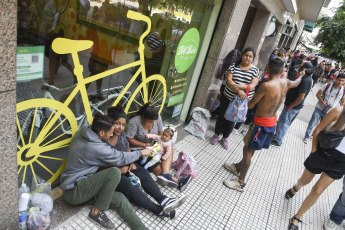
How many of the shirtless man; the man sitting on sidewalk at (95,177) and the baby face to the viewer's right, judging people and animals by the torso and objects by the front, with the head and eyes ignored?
1

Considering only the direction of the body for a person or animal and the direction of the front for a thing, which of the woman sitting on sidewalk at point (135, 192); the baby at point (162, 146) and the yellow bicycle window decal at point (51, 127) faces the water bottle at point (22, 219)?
the baby

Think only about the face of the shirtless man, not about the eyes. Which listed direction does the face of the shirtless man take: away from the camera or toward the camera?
away from the camera

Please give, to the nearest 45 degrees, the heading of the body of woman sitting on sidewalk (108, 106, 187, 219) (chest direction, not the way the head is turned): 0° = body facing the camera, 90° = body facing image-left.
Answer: approximately 315°

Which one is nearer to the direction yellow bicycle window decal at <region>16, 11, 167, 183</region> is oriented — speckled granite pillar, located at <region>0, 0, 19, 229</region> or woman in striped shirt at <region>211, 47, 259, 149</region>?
the woman in striped shirt

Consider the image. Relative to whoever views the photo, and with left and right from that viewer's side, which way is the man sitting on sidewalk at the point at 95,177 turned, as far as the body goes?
facing to the right of the viewer

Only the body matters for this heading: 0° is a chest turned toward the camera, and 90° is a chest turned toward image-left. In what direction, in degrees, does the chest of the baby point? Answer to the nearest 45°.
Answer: approximately 45°

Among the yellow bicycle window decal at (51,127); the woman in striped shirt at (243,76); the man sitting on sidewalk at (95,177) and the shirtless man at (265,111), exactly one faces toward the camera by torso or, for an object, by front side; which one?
the woman in striped shirt

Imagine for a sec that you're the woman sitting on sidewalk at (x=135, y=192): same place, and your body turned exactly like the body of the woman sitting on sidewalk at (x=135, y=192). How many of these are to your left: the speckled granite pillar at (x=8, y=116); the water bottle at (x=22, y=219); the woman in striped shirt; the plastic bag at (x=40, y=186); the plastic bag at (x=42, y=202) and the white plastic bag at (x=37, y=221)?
1

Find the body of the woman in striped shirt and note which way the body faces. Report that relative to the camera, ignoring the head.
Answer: toward the camera

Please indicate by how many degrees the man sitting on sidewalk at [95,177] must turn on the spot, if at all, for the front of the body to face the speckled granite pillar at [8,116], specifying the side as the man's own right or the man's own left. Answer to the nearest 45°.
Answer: approximately 135° to the man's own right

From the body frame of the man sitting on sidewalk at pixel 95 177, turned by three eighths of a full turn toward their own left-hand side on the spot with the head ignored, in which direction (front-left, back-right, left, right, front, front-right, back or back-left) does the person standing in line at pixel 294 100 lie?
right

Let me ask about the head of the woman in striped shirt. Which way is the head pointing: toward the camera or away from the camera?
toward the camera

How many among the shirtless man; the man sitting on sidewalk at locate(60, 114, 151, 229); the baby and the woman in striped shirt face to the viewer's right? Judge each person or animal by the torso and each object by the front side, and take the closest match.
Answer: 1
